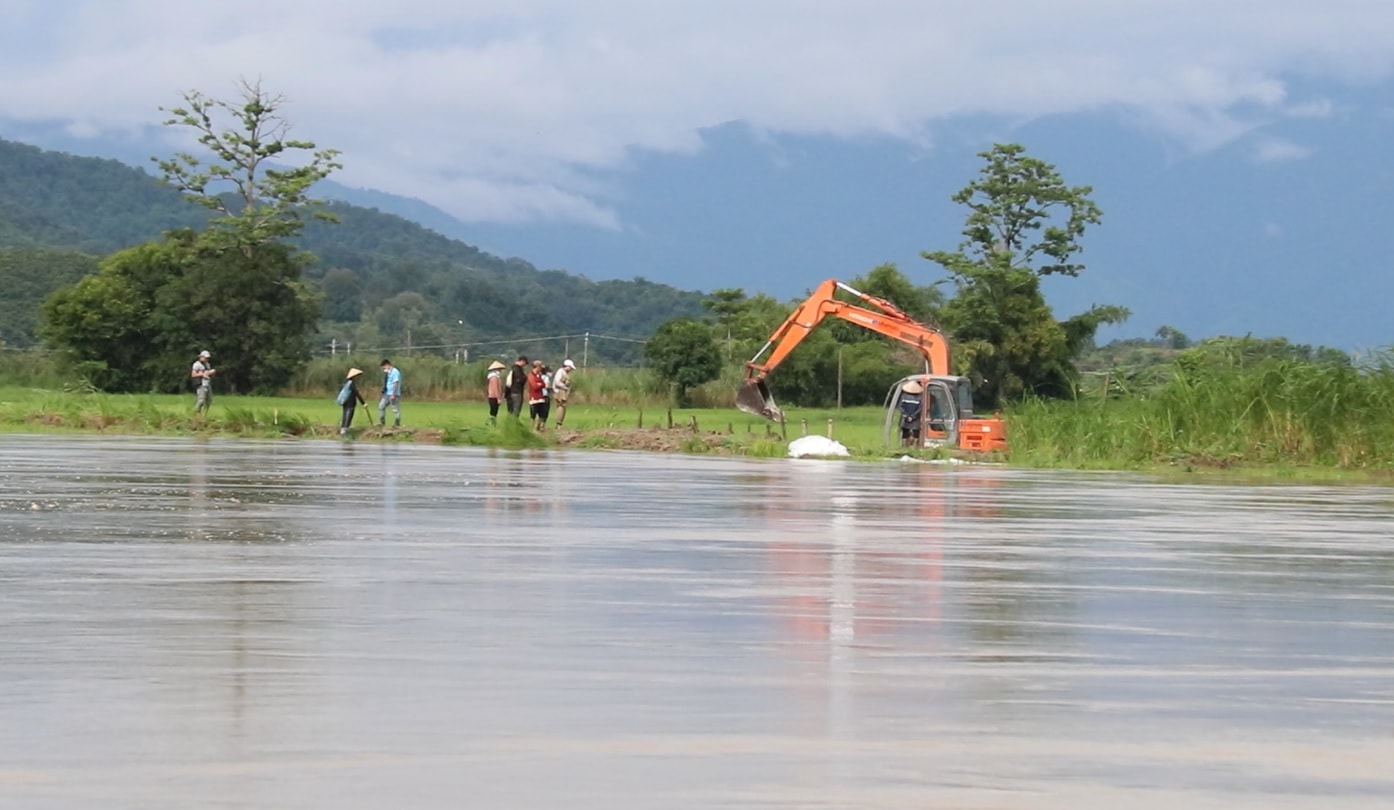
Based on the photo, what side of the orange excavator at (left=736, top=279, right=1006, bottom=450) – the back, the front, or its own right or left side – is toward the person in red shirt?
front

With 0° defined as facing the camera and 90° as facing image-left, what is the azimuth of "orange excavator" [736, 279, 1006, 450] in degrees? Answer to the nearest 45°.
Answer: approximately 90°

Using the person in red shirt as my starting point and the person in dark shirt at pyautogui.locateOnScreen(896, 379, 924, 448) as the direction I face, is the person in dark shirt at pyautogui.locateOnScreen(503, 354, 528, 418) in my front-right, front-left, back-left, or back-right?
back-left

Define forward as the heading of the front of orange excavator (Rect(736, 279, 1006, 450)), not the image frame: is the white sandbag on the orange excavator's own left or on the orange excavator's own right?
on the orange excavator's own left

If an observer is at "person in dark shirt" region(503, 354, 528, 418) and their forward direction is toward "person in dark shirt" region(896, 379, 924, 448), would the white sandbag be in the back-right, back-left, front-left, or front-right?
front-right

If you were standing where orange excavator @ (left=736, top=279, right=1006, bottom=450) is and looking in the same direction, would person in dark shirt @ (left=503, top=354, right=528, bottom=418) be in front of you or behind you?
in front

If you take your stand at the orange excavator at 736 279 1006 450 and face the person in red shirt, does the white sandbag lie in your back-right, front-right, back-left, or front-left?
front-left

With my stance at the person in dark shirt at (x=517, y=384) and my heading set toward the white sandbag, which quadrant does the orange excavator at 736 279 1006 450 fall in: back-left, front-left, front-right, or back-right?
front-left
